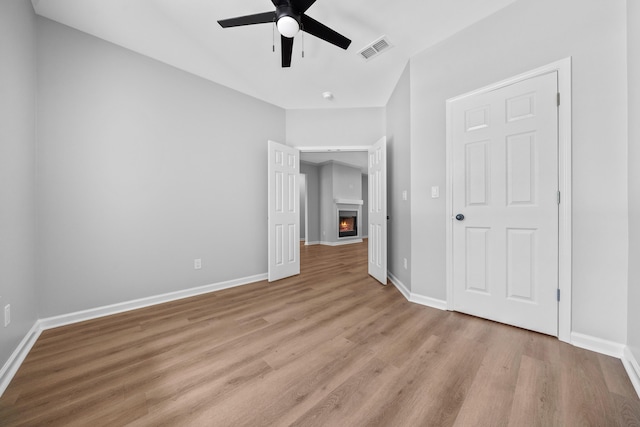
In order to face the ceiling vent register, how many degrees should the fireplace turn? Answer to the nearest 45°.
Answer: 0° — it already faces it

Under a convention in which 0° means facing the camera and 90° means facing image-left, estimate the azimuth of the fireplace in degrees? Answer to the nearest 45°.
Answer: approximately 0°

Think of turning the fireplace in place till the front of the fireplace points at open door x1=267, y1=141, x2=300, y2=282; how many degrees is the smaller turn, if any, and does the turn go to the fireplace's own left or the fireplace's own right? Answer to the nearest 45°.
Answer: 0° — it already faces it

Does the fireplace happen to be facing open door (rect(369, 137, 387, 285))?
yes

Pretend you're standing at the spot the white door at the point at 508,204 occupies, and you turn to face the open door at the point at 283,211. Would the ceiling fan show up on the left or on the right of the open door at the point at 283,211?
left

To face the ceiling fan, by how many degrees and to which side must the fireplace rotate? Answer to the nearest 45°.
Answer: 0° — it already faces it
